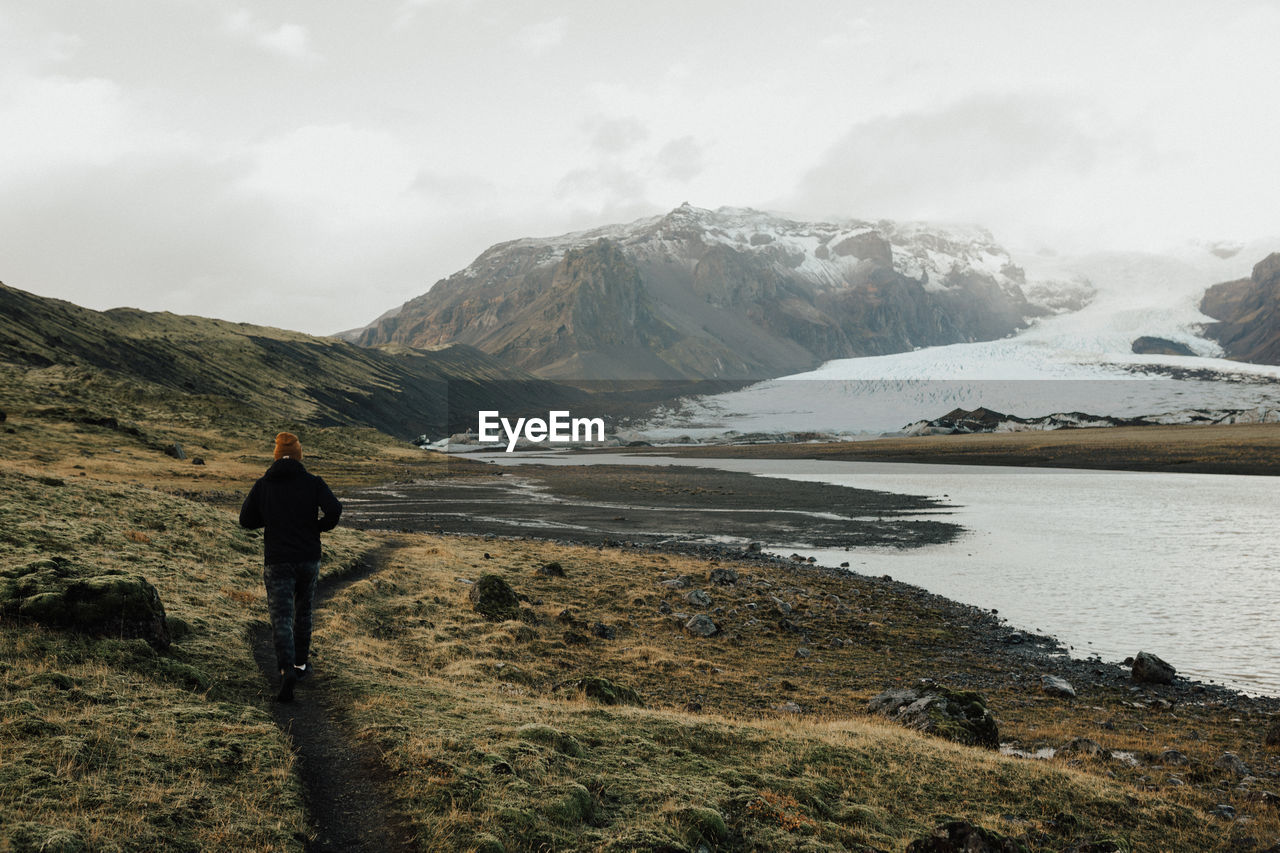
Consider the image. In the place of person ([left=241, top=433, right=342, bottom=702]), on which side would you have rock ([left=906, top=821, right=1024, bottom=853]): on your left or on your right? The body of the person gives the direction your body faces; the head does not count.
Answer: on your right

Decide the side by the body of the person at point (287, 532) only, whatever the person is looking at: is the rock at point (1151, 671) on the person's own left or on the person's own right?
on the person's own right

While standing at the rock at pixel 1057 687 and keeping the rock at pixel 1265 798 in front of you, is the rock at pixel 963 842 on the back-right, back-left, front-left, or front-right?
front-right

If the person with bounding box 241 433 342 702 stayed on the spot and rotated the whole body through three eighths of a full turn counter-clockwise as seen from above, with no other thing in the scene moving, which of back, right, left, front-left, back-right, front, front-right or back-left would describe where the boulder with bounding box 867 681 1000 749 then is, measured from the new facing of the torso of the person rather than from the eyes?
back-left

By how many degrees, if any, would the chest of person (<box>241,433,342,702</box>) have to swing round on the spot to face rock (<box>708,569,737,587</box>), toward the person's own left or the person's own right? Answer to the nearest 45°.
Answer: approximately 45° to the person's own right

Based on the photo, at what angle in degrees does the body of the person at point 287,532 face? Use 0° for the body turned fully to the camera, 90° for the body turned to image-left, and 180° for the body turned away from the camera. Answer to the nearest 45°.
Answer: approximately 180°

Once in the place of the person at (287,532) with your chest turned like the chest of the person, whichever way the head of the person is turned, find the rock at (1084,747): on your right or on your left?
on your right

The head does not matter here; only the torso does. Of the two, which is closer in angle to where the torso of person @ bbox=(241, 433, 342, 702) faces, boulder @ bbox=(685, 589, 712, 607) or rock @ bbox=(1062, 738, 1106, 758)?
the boulder

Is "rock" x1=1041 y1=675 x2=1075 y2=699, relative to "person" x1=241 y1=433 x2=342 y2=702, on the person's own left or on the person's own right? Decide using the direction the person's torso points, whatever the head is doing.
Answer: on the person's own right

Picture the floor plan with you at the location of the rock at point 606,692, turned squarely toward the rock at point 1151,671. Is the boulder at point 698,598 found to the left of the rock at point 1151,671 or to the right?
left

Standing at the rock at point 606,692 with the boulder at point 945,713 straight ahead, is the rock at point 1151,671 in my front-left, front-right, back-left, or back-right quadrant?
front-left

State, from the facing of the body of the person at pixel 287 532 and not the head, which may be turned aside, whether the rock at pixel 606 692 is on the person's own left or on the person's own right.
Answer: on the person's own right
